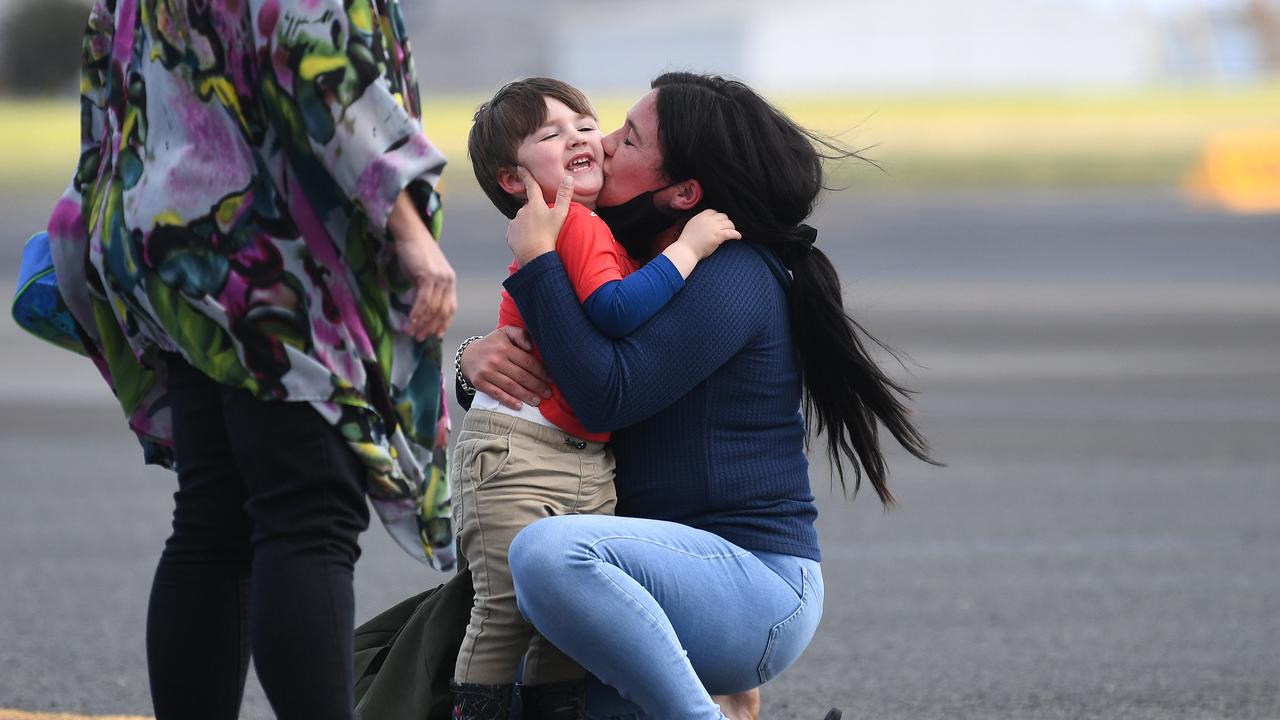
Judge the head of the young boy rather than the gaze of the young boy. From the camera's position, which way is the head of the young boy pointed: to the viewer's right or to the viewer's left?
to the viewer's right

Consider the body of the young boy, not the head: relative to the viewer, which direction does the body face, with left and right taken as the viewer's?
facing the viewer and to the right of the viewer

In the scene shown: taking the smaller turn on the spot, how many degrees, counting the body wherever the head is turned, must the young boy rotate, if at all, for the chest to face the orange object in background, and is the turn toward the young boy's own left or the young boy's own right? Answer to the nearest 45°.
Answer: approximately 90° to the young boy's own left
